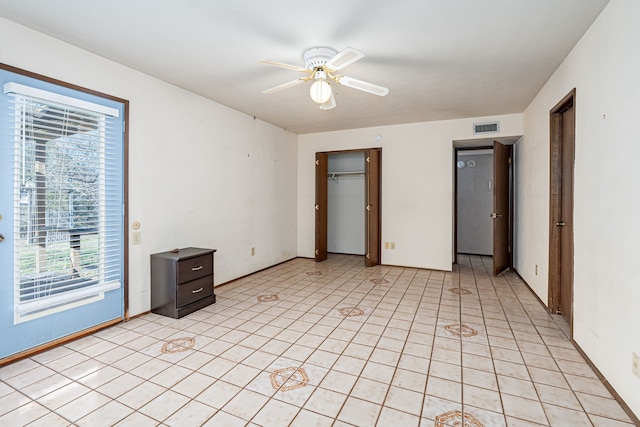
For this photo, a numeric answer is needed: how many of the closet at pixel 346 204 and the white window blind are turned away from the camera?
0

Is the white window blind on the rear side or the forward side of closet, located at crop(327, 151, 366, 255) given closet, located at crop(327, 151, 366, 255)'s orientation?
on the forward side

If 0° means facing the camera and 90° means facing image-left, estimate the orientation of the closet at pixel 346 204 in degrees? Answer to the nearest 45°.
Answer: approximately 0°

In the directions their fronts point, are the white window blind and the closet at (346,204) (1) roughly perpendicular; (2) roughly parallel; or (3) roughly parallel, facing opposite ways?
roughly perpendicular

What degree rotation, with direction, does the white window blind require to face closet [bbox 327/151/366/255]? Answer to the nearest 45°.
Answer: approximately 45° to its left

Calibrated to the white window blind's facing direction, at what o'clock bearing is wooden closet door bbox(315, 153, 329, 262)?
The wooden closet door is roughly at 10 o'clock from the white window blind.

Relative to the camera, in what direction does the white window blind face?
facing the viewer and to the right of the viewer
